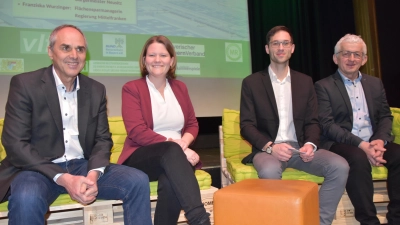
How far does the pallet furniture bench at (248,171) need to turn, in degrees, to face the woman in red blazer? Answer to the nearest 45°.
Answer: approximately 45° to its right

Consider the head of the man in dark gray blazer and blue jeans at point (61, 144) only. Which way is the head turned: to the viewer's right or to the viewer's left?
to the viewer's right

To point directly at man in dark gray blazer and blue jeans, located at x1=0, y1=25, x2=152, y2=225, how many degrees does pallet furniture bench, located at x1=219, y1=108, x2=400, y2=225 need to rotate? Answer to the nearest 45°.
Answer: approximately 45° to its right

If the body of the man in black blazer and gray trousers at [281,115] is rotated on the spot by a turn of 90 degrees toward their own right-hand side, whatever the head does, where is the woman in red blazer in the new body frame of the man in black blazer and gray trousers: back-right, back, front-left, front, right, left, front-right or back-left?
front-left

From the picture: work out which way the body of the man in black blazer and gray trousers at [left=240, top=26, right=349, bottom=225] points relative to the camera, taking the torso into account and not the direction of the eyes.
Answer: toward the camera

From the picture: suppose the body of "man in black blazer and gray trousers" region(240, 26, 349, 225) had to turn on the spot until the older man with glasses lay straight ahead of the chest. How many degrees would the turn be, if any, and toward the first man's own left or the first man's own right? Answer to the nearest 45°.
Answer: approximately 135° to the first man's own left

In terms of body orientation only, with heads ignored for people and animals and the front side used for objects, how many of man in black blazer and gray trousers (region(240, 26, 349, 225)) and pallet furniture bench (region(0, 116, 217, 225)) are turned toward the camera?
2

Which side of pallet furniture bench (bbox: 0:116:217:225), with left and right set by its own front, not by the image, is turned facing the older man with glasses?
left

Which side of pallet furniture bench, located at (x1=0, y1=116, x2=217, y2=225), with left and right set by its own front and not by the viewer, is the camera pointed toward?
front

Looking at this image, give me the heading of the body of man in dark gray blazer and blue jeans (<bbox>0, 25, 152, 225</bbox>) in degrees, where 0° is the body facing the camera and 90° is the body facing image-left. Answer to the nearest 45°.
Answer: approximately 315°
